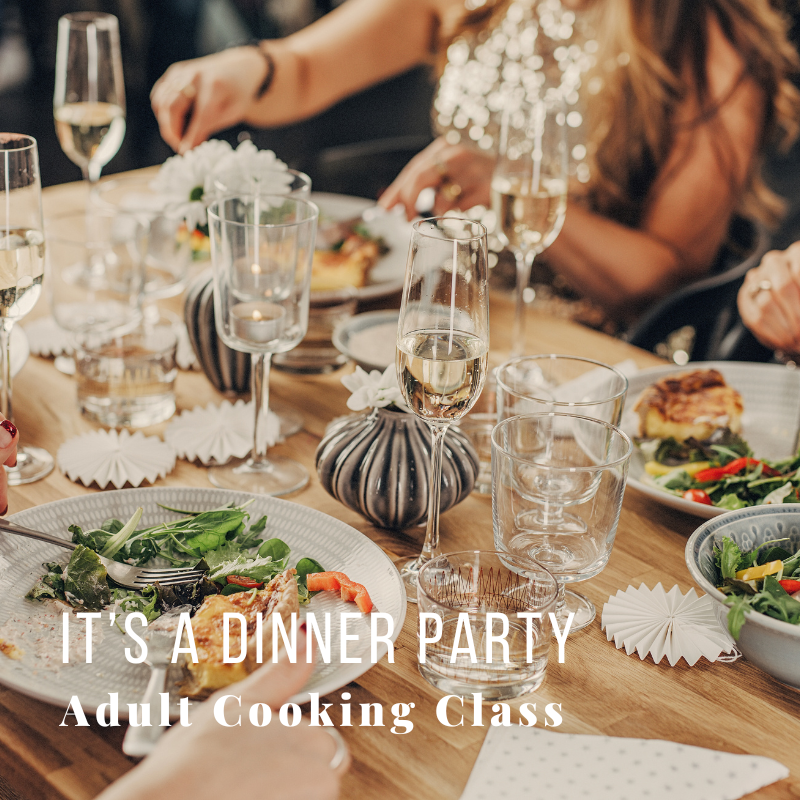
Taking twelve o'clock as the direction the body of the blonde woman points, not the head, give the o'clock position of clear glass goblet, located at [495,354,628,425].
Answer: The clear glass goblet is roughly at 11 o'clock from the blonde woman.

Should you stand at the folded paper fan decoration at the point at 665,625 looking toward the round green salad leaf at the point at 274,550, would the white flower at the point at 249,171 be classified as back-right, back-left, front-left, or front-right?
front-right

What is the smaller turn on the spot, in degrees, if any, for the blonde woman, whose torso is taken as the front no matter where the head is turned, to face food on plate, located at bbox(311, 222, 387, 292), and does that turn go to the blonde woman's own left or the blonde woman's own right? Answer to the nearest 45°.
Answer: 0° — they already face it

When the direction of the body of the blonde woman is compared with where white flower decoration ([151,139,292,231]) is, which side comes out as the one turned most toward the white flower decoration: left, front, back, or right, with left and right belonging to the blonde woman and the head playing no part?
front

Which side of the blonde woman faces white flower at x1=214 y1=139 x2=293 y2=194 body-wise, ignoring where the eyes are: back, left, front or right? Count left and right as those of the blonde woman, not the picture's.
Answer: front

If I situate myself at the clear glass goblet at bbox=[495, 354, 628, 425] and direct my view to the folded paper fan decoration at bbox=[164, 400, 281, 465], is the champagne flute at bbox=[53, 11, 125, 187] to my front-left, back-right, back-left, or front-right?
front-right

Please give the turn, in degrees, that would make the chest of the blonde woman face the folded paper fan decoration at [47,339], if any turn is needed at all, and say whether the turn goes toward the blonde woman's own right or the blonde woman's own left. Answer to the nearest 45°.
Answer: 0° — they already face it

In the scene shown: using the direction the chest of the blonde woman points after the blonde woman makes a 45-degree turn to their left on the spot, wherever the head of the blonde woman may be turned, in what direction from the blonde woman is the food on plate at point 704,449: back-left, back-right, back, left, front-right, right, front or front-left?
front

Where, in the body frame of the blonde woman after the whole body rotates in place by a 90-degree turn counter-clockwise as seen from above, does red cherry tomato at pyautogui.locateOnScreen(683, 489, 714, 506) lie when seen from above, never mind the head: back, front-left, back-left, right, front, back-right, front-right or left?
front-right

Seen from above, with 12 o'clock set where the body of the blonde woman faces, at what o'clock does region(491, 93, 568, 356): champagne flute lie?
The champagne flute is roughly at 11 o'clock from the blonde woman.

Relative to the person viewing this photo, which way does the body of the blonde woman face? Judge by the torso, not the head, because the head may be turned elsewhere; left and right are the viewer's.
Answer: facing the viewer and to the left of the viewer

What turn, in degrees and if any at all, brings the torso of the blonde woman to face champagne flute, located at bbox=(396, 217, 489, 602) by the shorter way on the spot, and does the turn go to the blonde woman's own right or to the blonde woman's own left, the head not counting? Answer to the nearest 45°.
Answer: approximately 45° to the blonde woman's own left

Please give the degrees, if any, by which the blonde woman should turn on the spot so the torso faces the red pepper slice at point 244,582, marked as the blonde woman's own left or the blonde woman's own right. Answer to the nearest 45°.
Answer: approximately 45° to the blonde woman's own left

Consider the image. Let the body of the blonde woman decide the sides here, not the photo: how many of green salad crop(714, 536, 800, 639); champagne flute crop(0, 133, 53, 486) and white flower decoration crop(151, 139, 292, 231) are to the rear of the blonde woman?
0

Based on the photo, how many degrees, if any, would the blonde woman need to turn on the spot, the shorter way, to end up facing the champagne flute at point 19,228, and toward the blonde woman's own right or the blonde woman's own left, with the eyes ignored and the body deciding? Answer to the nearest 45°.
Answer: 0° — they already face it

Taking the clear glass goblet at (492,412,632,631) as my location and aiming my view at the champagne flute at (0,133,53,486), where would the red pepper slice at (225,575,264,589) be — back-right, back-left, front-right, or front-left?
front-left

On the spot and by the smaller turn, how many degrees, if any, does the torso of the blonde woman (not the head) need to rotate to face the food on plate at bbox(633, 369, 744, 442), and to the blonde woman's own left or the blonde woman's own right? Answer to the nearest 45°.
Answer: approximately 45° to the blonde woman's own left

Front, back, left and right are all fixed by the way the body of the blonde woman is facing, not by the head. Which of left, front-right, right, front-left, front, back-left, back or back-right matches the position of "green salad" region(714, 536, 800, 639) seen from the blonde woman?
front-left

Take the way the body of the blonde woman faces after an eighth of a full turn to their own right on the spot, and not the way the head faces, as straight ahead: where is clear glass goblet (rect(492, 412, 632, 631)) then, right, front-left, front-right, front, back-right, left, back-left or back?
left
